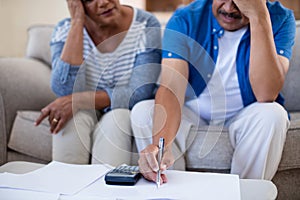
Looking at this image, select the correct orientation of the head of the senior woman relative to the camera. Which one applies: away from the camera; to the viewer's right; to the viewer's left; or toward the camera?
toward the camera

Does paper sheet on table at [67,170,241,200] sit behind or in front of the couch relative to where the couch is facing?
in front

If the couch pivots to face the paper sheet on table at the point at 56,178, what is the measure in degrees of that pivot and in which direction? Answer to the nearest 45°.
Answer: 0° — it already faces it

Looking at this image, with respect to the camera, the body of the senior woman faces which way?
toward the camera

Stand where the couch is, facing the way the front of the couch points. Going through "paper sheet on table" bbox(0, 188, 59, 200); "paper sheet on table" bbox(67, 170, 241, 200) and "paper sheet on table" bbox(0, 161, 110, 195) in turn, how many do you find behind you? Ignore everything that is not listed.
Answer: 0

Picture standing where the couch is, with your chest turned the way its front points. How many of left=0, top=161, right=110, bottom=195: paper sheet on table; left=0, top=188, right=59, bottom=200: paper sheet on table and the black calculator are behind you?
0

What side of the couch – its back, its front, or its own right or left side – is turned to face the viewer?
front

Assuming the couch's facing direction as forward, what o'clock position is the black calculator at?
The black calculator is roughly at 11 o'clock from the couch.

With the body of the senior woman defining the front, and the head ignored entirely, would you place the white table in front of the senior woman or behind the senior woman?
in front
